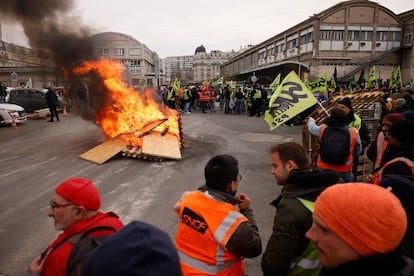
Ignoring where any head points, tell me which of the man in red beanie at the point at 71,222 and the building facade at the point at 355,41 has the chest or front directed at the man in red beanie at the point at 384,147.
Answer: the building facade

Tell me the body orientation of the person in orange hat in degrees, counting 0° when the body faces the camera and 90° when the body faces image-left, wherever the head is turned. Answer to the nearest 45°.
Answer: approximately 90°

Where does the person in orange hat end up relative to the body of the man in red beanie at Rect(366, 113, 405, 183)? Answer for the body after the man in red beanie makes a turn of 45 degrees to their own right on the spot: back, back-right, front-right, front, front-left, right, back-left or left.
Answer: back-left

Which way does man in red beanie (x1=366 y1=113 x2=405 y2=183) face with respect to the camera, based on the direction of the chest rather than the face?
to the viewer's left

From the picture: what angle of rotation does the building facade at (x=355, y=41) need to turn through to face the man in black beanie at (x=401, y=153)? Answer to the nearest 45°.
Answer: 0° — it already faces them

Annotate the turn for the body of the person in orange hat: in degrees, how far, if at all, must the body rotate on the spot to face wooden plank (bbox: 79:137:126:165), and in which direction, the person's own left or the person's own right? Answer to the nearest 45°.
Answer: approximately 45° to the person's own right

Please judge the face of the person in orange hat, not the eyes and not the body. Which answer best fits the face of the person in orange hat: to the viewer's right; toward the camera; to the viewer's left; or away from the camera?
to the viewer's left

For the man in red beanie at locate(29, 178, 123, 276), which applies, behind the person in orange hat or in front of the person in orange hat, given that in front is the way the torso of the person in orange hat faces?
in front

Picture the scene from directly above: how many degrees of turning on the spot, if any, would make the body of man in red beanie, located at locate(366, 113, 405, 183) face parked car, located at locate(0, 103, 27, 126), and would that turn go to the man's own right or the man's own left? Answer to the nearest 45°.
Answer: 0° — they already face it

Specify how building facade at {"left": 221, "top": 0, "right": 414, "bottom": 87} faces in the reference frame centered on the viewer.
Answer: facing the viewer

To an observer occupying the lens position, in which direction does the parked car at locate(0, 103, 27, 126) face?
facing the viewer and to the right of the viewer
